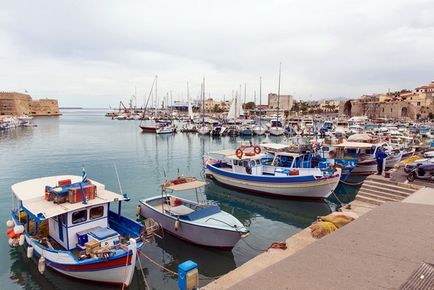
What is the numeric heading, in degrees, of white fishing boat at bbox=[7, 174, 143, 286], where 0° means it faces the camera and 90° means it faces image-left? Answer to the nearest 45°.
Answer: approximately 315°

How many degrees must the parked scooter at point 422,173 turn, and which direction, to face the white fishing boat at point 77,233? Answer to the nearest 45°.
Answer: approximately 45° to its left

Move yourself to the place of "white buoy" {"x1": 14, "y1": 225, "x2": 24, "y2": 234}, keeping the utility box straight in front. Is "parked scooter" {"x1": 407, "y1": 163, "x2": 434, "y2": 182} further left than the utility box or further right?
left

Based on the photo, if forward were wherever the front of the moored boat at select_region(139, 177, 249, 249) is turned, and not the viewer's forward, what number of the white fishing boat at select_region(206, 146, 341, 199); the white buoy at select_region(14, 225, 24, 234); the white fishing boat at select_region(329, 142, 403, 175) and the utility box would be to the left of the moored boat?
2

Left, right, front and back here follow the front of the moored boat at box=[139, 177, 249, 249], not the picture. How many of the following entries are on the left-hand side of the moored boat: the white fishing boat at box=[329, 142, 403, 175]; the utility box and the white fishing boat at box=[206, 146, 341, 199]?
2

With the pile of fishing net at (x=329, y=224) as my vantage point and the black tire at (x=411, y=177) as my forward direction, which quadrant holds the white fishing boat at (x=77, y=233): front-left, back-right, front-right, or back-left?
back-left

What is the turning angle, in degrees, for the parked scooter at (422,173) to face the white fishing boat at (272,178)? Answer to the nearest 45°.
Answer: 0° — it already faces it
